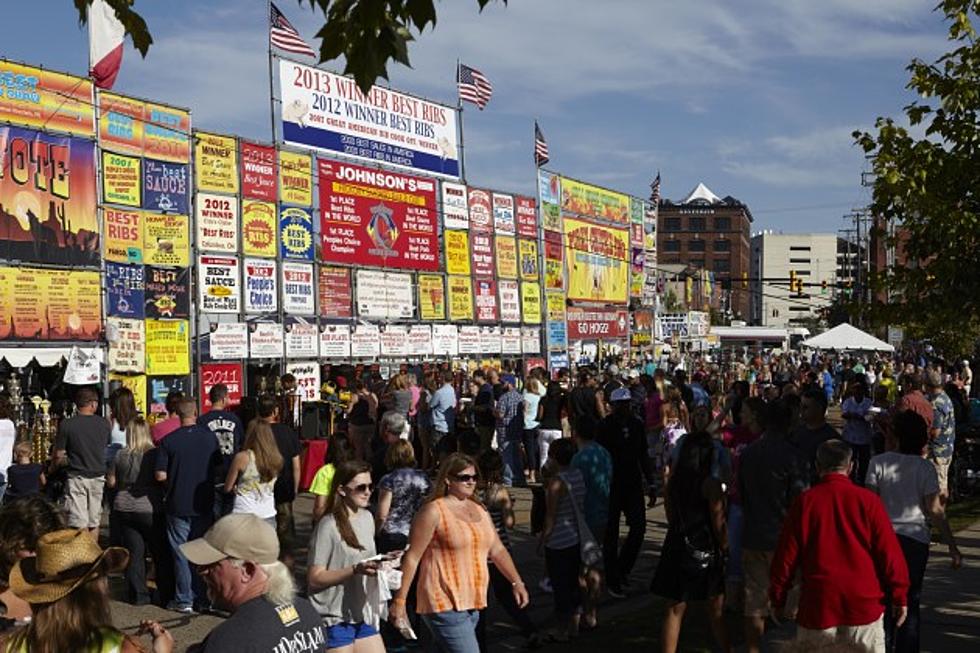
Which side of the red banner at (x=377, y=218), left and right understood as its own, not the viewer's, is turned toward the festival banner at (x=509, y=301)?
left

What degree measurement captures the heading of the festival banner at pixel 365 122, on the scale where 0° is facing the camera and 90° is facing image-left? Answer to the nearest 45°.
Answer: approximately 315°

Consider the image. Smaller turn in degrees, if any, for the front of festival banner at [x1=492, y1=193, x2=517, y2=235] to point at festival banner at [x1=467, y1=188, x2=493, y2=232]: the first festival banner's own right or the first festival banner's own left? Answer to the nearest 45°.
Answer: approximately 90° to the first festival banner's own right

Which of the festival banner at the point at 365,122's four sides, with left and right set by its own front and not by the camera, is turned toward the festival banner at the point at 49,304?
right

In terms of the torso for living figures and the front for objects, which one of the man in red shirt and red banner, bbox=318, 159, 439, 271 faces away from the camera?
the man in red shirt

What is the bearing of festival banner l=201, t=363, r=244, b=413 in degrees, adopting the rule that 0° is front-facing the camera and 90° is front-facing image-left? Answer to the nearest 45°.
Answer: approximately 315°

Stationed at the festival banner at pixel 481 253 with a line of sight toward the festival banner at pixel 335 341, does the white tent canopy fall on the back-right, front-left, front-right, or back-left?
back-left

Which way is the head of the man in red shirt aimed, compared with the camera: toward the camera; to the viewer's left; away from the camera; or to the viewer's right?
away from the camera

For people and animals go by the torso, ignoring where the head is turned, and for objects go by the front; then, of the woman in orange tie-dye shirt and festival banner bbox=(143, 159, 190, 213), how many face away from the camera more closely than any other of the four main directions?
0
